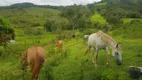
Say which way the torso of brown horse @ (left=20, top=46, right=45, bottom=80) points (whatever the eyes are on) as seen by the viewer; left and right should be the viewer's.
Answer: facing away from the viewer and to the left of the viewer

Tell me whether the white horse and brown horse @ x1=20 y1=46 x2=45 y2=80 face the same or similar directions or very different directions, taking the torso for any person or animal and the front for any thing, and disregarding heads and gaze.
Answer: very different directions

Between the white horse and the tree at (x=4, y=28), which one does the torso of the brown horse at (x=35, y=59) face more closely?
the tree

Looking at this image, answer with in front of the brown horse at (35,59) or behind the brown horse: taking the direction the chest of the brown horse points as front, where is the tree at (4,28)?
in front

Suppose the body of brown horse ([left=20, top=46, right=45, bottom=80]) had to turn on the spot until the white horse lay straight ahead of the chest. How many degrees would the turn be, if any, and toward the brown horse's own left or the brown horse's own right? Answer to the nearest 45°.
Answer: approximately 90° to the brown horse's own right
